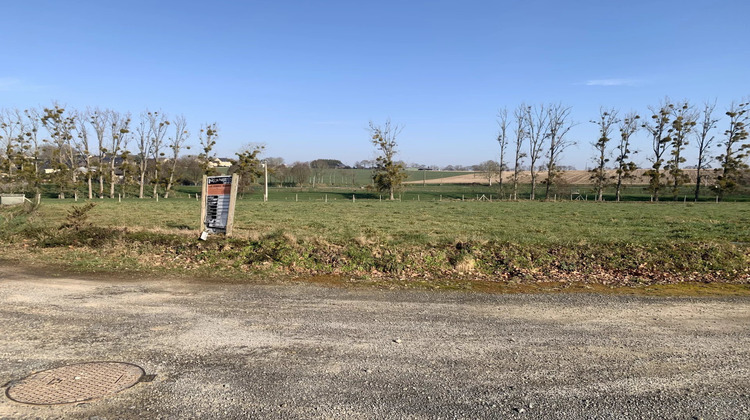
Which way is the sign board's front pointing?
toward the camera

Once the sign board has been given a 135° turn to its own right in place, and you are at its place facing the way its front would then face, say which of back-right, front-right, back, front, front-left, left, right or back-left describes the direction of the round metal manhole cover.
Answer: back-left
